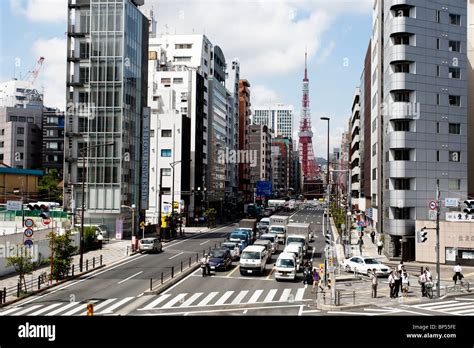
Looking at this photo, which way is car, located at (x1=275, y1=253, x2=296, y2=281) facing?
toward the camera

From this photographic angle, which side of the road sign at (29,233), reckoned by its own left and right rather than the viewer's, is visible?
front

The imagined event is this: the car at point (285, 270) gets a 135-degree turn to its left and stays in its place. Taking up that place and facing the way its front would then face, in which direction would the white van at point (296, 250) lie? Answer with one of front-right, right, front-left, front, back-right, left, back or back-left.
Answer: front-left

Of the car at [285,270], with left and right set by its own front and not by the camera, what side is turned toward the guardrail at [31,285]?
right

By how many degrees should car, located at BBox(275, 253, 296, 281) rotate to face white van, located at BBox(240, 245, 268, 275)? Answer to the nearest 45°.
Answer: approximately 135° to its right

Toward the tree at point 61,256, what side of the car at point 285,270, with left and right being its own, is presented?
right

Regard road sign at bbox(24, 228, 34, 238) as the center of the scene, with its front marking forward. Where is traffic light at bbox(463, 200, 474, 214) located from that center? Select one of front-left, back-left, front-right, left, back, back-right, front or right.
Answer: left

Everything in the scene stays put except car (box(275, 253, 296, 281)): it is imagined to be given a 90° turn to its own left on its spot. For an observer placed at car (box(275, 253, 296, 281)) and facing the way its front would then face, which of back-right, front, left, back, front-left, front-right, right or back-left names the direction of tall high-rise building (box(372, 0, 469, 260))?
front-left

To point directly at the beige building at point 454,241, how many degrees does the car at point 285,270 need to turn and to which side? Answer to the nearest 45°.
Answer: approximately 135° to its left

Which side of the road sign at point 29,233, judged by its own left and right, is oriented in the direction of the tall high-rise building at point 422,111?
left

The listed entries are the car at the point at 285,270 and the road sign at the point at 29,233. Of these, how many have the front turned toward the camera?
2

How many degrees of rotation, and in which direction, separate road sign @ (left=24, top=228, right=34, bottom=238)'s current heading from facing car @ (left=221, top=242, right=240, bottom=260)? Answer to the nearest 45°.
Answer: approximately 135° to its left

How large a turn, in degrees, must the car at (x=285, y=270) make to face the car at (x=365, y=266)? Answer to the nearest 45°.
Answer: approximately 135° to its left

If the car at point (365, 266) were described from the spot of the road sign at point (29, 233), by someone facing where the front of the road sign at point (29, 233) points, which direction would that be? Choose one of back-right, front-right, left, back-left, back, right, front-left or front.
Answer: left

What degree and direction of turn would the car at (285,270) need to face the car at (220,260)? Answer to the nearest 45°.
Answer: approximately 135° to its right

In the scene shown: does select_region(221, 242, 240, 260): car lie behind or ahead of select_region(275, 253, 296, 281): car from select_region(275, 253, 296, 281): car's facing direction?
behind
